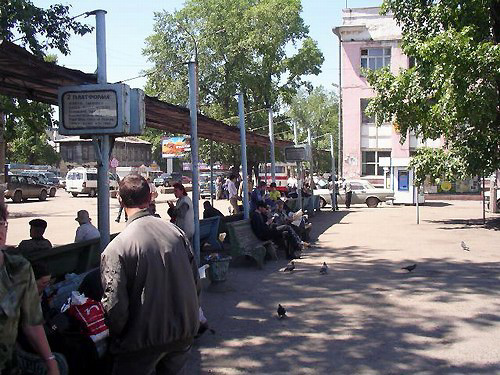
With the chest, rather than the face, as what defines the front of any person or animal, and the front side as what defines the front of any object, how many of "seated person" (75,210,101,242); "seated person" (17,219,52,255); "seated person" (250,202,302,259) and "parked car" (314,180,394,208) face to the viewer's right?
1

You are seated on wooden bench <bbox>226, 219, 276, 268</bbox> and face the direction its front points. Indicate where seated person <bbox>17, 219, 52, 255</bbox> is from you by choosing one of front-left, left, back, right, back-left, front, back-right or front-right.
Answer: right

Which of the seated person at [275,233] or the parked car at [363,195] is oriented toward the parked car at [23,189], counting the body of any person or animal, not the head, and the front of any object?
the parked car at [363,195]

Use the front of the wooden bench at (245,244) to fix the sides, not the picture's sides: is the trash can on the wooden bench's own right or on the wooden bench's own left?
on the wooden bench's own right

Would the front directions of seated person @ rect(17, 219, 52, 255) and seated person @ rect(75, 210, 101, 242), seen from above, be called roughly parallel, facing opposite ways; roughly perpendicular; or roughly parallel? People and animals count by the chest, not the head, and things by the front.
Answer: roughly parallel

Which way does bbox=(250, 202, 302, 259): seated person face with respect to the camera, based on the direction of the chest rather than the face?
to the viewer's right

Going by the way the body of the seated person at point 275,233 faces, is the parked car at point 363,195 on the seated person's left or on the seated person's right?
on the seated person's left

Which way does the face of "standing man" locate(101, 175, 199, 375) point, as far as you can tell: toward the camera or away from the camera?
away from the camera

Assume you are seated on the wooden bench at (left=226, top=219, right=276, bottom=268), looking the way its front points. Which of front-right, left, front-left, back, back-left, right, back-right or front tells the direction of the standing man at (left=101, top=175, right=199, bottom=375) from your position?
front-right
